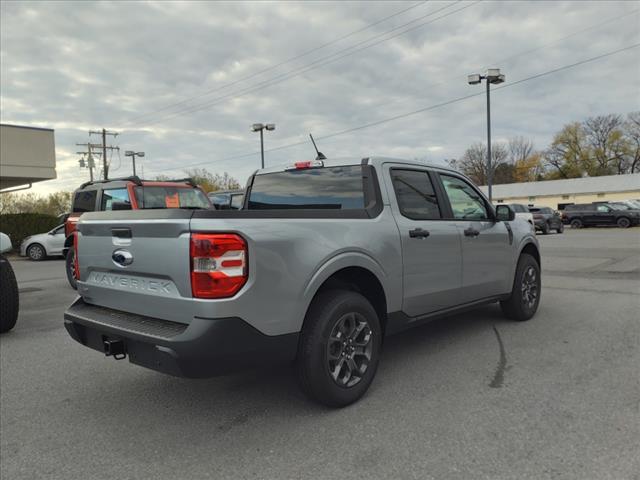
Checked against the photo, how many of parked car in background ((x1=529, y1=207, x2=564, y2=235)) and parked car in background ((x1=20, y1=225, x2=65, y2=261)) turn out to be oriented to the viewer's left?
1

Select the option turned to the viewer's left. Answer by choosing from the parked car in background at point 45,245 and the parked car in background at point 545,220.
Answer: the parked car in background at point 45,245

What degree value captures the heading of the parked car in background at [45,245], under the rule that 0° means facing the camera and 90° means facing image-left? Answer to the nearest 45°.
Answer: approximately 90°

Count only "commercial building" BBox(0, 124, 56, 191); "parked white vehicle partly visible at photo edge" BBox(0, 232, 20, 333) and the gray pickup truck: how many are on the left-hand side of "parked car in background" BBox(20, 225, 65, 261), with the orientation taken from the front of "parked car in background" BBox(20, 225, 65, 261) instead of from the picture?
2

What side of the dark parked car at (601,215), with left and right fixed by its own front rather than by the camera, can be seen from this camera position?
right

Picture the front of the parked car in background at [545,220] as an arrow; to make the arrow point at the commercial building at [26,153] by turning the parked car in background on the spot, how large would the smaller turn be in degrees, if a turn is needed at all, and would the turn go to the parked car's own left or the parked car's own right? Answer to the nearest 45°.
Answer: approximately 90° to the parked car's own right

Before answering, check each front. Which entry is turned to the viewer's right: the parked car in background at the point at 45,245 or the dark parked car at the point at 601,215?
the dark parked car

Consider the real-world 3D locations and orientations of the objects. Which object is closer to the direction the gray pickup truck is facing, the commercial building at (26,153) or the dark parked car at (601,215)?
the dark parked car

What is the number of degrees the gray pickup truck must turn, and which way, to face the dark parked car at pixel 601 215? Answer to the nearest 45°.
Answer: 0° — it already faces it

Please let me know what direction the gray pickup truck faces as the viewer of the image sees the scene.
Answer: facing away from the viewer and to the right of the viewer

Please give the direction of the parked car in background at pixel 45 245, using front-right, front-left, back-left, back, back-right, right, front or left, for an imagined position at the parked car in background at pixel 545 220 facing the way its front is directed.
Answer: right
